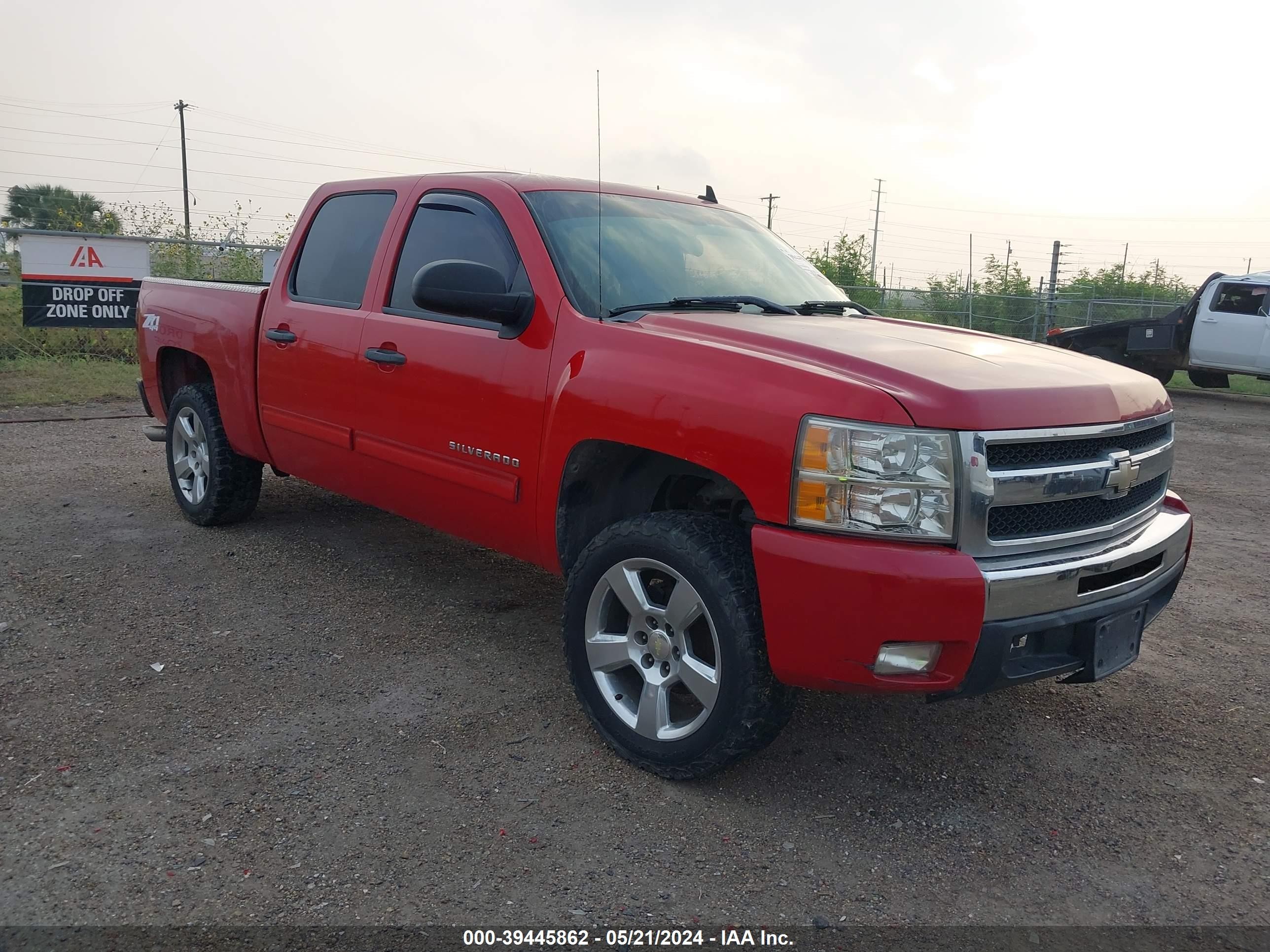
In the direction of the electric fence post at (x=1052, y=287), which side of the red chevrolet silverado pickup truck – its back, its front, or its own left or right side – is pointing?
left

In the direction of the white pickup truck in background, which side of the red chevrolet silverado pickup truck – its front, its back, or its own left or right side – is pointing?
left

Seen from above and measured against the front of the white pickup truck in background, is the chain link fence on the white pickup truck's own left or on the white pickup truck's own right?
on the white pickup truck's own left

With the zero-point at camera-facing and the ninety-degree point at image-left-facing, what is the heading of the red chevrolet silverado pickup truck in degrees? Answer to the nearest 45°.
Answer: approximately 315°

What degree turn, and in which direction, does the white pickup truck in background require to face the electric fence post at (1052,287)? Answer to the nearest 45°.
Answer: approximately 90° to its left

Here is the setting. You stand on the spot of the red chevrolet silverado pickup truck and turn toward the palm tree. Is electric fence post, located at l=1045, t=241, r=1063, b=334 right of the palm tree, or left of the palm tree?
right

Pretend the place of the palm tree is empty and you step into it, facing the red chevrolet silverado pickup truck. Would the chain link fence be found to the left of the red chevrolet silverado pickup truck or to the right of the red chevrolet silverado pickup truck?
left

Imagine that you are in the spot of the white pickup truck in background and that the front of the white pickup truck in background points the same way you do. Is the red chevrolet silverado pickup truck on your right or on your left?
on your right

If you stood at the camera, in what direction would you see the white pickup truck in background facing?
facing to the right of the viewer

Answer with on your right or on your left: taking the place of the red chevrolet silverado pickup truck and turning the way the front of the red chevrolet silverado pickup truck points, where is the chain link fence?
on your left

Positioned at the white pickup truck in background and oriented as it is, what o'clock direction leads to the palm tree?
The palm tree is roughly at 6 o'clock from the white pickup truck in background.
